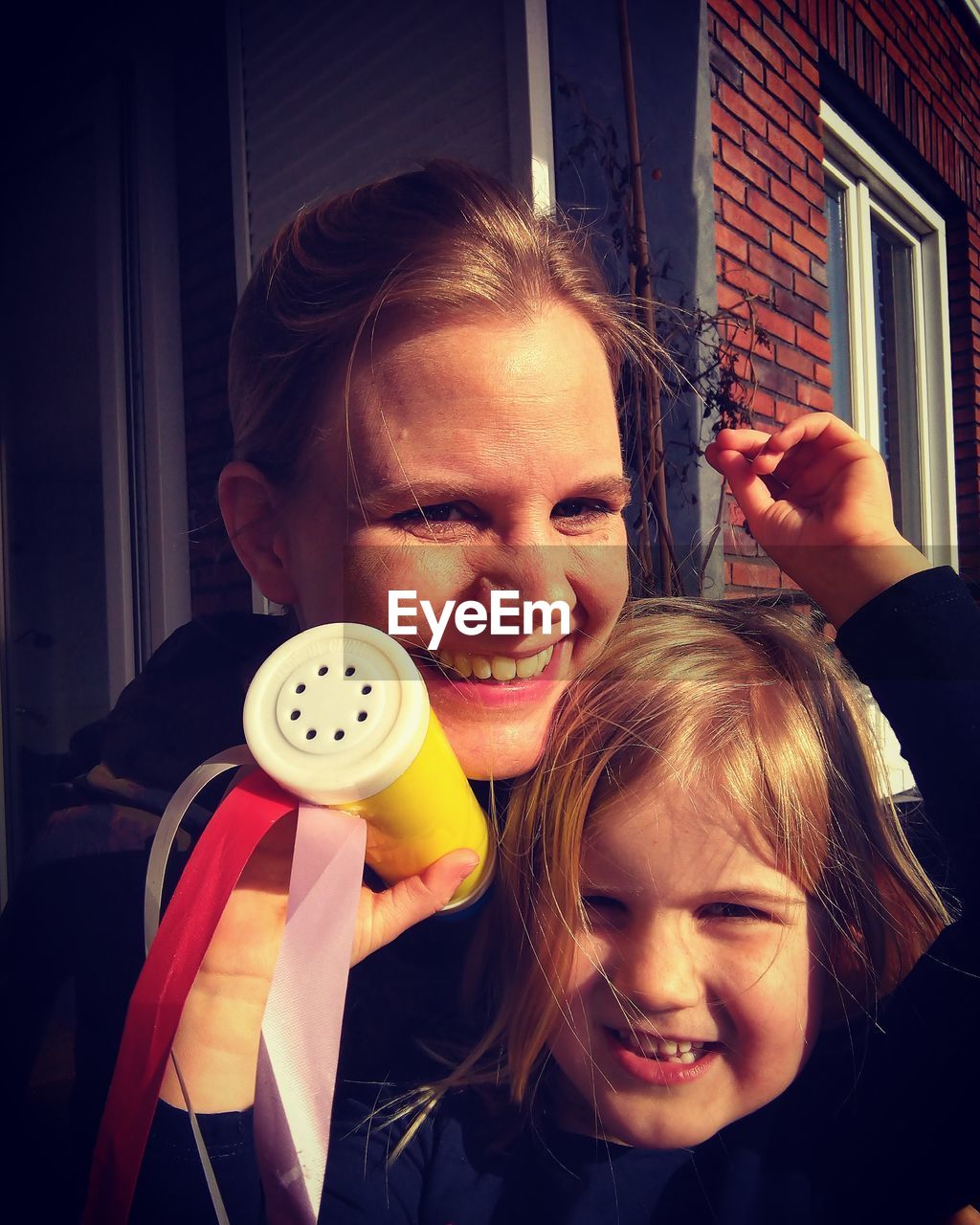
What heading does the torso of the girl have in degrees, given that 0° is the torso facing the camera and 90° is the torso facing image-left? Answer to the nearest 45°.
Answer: approximately 0°
